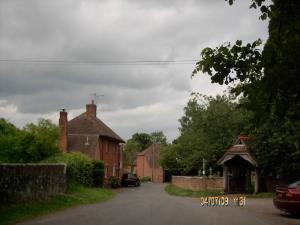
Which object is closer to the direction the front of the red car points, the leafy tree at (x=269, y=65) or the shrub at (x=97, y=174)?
the leafy tree
